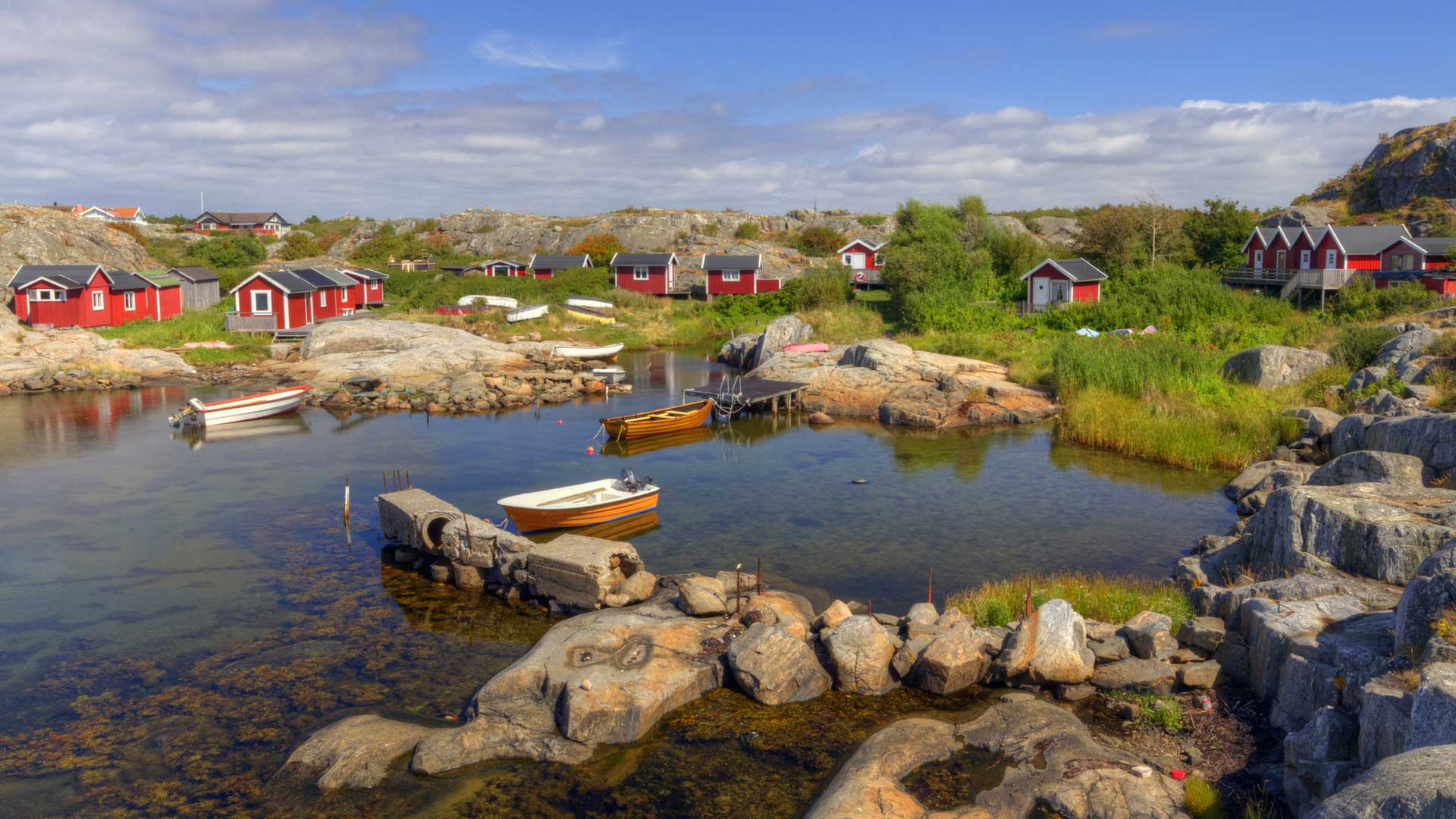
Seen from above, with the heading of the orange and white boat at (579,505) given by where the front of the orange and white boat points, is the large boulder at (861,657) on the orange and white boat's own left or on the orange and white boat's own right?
on the orange and white boat's own left

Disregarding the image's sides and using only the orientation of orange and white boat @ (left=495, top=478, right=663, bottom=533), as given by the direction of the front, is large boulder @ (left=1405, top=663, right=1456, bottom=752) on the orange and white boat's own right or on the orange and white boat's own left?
on the orange and white boat's own left

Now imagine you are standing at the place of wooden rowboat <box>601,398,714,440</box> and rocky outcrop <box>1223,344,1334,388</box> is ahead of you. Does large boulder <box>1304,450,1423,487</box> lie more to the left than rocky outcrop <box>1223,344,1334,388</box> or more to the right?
right

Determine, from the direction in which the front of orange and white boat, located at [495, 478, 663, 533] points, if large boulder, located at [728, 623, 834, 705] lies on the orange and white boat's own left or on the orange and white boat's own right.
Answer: on the orange and white boat's own left

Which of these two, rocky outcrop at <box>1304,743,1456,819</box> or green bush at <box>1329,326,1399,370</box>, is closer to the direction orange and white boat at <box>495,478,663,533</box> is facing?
the rocky outcrop

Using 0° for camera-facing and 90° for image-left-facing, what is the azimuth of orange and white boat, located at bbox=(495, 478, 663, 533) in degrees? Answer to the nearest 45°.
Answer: approximately 45°

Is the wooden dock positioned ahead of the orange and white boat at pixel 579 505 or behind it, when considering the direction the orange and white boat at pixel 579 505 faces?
behind

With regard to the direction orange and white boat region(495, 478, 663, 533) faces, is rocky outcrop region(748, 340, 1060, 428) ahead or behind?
behind

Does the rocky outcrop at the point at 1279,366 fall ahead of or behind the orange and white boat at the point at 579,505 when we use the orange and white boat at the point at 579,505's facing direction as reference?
behind

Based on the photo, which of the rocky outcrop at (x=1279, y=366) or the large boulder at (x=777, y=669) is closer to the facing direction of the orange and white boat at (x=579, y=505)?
the large boulder

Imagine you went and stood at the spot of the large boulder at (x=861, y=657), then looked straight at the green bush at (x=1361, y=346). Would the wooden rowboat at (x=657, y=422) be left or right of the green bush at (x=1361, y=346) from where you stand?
left
